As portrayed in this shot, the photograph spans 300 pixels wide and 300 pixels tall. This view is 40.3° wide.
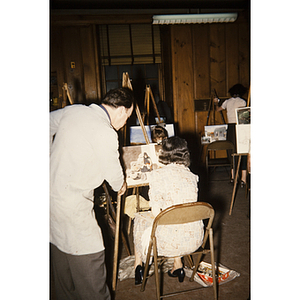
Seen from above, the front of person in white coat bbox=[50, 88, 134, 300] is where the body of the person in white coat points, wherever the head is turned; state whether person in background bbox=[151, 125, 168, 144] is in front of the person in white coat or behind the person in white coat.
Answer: in front

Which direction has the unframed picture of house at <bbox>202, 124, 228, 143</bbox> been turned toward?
toward the camera

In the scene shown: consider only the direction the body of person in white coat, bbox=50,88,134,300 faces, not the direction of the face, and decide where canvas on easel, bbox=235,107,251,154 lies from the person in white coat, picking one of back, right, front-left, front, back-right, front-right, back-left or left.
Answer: front

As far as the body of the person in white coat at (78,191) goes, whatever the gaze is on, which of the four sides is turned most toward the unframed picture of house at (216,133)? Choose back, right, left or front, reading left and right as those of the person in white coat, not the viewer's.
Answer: front

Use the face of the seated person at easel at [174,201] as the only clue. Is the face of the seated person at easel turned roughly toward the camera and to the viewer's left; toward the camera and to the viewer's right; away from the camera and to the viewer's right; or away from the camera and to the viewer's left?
away from the camera and to the viewer's left

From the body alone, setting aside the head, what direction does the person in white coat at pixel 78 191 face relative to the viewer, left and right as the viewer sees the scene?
facing away from the viewer and to the right of the viewer

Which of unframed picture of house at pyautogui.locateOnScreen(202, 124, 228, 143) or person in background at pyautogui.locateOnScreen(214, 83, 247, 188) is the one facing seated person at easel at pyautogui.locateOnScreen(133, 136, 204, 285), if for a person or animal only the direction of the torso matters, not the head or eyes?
the unframed picture of house
